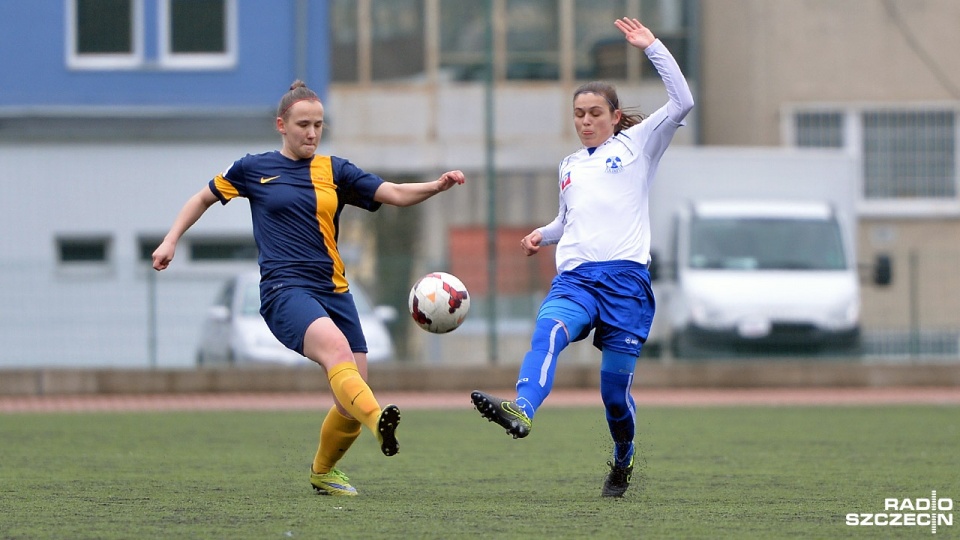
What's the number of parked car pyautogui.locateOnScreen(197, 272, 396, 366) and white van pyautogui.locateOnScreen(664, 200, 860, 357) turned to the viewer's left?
0

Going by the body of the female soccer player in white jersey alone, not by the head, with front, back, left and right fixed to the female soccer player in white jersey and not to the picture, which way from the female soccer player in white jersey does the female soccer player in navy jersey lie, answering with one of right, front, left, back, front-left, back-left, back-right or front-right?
front-right

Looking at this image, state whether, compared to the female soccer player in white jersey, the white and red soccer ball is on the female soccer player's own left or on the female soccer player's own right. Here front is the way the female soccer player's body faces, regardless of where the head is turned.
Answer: on the female soccer player's own right

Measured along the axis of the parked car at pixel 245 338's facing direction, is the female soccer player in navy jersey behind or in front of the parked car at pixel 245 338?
in front

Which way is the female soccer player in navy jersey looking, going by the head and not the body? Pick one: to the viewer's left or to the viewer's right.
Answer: to the viewer's right

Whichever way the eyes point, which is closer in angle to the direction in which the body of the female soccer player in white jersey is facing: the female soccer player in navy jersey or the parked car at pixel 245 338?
the female soccer player in navy jersey

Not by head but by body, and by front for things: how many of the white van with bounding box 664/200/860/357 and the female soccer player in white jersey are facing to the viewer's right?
0

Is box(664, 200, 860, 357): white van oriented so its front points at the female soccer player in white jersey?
yes

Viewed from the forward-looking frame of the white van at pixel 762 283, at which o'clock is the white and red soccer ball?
The white and red soccer ball is roughly at 12 o'clock from the white van.

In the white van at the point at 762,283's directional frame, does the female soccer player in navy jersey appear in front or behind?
in front

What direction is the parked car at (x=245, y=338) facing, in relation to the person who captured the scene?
facing the viewer and to the right of the viewer
